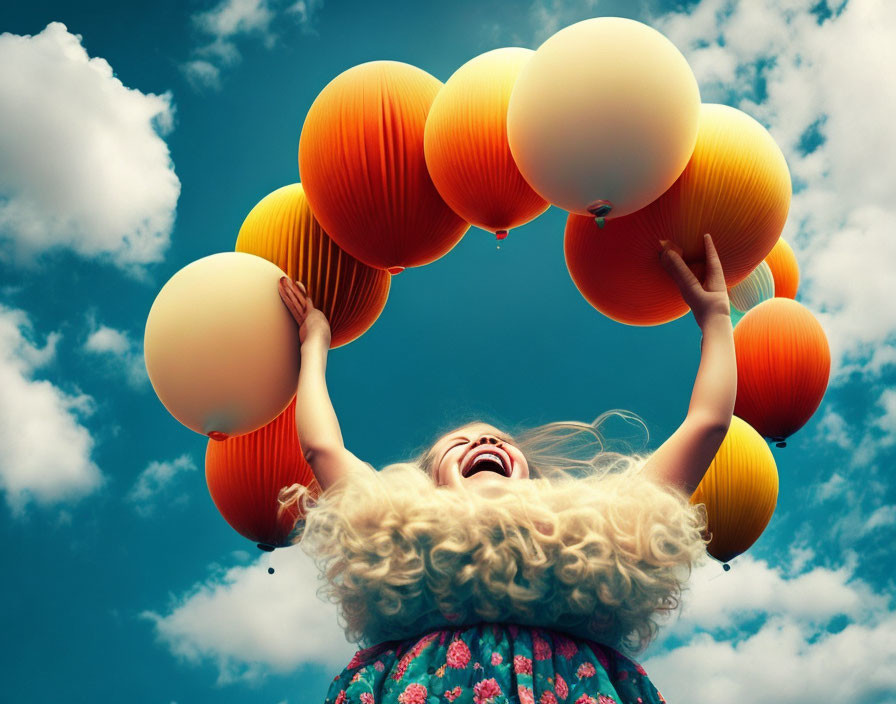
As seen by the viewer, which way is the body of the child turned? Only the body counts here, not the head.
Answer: toward the camera
